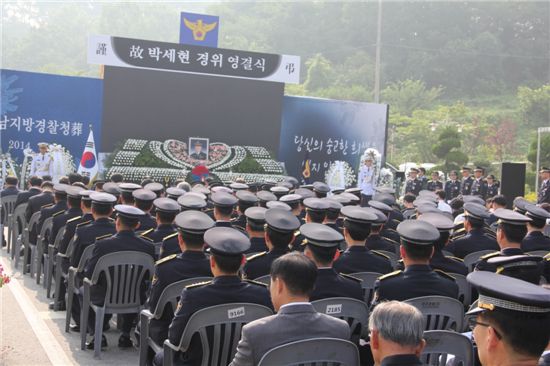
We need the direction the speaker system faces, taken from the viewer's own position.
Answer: facing the viewer

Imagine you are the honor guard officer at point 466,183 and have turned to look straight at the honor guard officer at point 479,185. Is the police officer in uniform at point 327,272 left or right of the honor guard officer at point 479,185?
right

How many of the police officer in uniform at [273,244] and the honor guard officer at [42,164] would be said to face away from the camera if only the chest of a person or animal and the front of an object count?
1

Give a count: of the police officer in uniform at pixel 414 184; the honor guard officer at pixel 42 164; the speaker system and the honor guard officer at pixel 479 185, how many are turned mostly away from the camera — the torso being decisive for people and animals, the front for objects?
0

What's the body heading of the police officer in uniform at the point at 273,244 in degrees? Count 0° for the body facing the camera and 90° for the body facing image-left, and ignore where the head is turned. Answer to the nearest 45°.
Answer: approximately 180°

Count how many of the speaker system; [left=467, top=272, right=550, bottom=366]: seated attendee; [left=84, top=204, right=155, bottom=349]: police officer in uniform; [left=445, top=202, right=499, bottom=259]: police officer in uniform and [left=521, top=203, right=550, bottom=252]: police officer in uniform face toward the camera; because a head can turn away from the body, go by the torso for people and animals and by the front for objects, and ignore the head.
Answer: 1

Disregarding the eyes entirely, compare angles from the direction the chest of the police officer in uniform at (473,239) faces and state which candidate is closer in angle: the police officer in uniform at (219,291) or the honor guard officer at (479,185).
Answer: the honor guard officer

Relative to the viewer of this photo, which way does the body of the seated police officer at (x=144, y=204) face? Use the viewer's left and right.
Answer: facing away from the viewer and to the left of the viewer

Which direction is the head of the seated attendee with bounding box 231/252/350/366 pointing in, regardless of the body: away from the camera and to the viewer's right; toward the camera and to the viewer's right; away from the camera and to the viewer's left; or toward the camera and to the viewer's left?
away from the camera and to the viewer's left

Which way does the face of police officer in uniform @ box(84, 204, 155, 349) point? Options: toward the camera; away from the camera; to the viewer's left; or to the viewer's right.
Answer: away from the camera

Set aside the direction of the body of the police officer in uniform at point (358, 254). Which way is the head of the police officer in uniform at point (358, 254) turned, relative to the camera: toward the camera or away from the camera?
away from the camera

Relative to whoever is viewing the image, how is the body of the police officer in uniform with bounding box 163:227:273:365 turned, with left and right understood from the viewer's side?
facing away from the viewer

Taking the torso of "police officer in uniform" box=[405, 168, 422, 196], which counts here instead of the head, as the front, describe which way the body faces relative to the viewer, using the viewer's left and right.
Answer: facing the viewer and to the left of the viewer

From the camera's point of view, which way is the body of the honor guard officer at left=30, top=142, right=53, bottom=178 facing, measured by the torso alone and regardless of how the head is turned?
toward the camera
